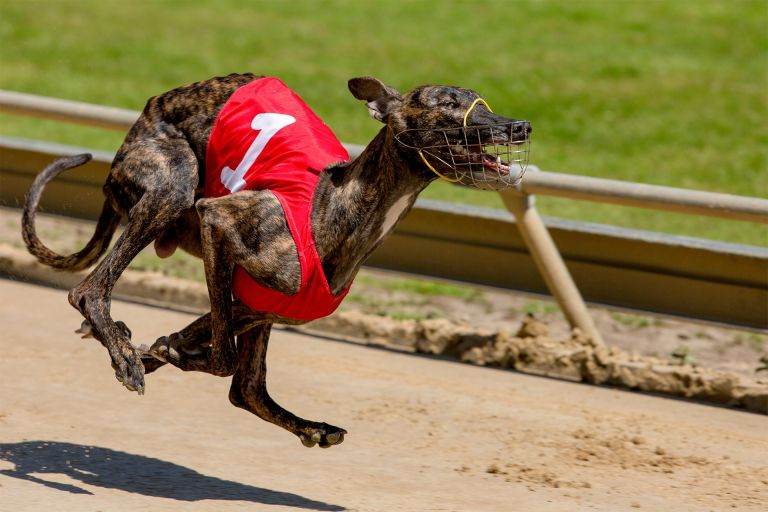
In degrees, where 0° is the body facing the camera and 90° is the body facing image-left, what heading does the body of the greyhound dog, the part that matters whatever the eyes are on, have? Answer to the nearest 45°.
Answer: approximately 270°
